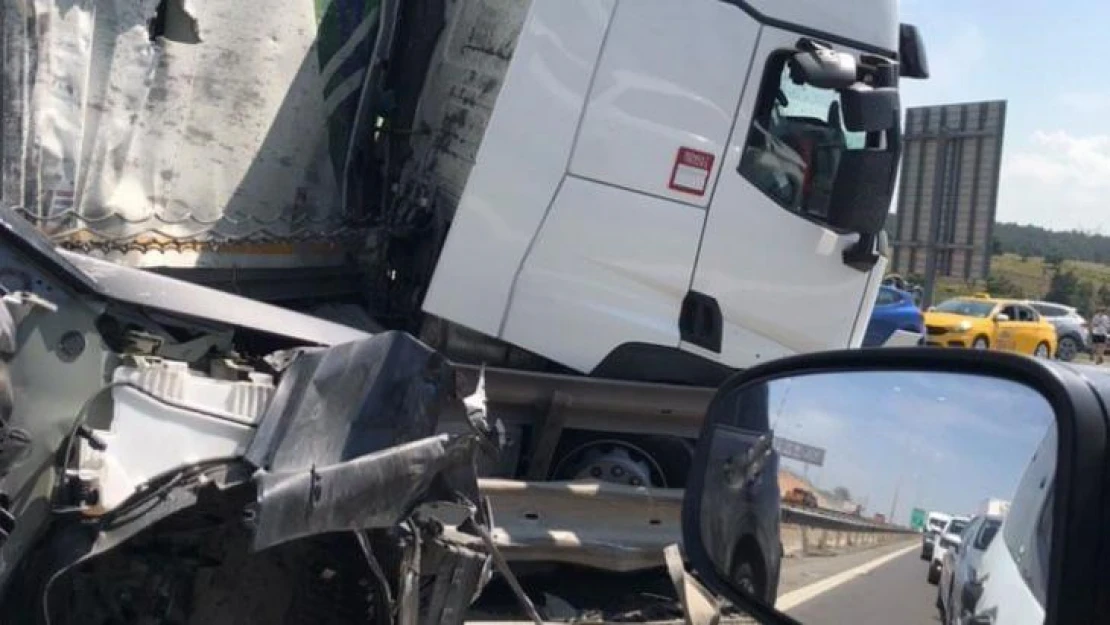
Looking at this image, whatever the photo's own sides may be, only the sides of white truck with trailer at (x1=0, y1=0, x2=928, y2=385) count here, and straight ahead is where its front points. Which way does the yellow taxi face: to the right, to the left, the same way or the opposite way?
the opposite way

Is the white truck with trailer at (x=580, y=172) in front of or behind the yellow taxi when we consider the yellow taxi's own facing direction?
in front

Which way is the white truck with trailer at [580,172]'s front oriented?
to the viewer's right

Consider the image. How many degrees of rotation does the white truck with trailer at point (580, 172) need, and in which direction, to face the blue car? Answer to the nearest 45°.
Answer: approximately 45° to its left

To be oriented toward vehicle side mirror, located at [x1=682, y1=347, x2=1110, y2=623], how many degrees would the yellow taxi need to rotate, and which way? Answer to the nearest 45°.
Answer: approximately 45° to its left
